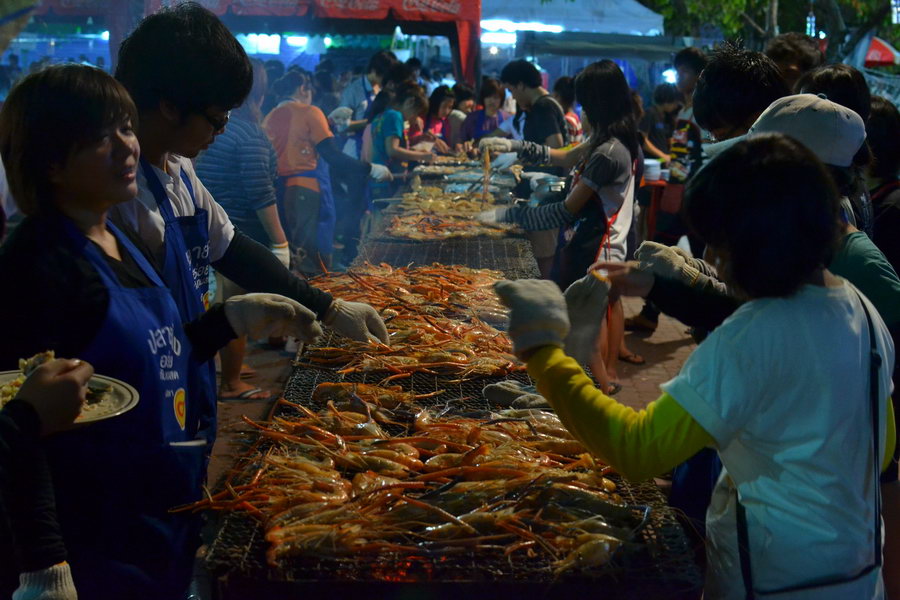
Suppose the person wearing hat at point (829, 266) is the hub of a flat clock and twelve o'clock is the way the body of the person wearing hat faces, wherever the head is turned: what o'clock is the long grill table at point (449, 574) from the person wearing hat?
The long grill table is roughly at 10 o'clock from the person wearing hat.

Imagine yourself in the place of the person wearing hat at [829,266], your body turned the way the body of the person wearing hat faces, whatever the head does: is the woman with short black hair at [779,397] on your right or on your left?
on your left

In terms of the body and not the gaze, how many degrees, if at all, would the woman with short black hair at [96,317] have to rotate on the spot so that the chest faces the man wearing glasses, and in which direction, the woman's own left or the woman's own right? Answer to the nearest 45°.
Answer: approximately 90° to the woman's own left

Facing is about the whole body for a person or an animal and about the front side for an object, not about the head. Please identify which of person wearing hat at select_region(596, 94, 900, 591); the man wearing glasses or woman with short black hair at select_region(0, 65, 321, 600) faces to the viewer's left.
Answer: the person wearing hat

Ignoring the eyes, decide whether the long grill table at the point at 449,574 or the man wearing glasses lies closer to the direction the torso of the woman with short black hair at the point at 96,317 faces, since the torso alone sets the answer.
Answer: the long grill table

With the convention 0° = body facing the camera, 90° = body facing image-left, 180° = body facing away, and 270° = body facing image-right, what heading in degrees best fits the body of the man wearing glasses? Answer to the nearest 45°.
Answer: approximately 315°

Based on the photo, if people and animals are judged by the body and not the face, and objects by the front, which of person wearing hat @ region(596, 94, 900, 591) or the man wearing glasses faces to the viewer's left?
the person wearing hat

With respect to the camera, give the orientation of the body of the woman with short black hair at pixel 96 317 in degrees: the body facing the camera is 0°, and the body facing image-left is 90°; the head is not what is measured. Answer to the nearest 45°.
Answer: approximately 315°

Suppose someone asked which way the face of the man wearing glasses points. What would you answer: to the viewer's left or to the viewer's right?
to the viewer's right
